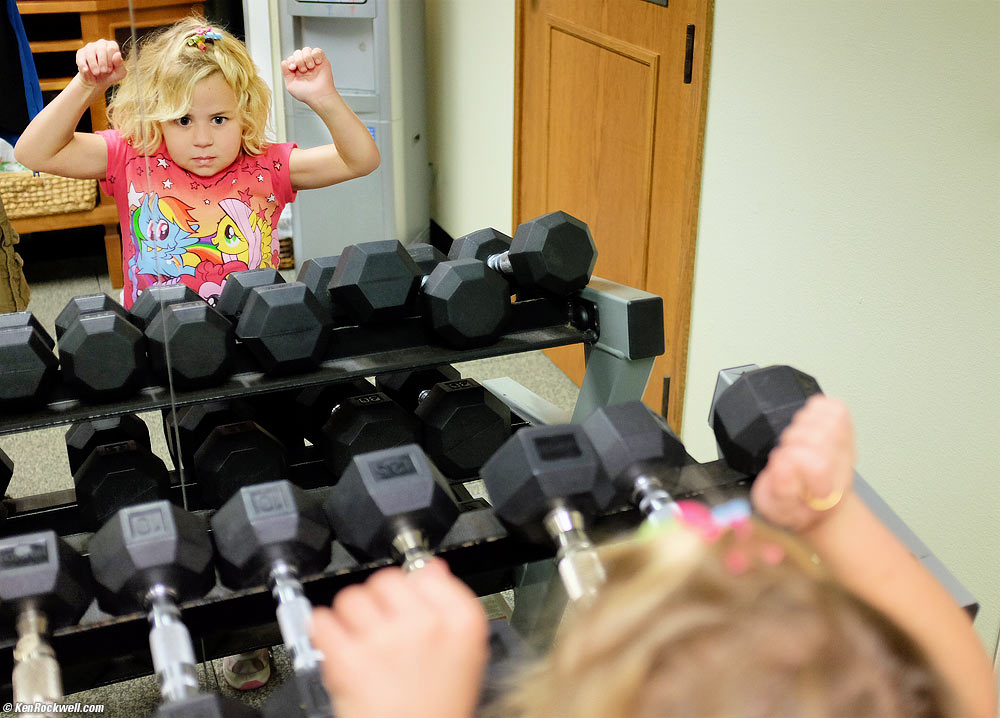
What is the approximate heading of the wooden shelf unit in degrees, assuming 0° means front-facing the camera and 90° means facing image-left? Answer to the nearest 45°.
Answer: approximately 0°

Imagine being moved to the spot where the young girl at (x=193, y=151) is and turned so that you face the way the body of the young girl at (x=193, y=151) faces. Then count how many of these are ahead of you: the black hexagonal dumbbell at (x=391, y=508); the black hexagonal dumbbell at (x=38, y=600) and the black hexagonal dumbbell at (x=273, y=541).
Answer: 3

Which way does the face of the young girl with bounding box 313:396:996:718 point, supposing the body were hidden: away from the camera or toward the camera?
away from the camera

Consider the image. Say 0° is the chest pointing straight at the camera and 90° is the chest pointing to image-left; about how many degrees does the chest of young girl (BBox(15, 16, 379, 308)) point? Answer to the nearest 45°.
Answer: approximately 0°

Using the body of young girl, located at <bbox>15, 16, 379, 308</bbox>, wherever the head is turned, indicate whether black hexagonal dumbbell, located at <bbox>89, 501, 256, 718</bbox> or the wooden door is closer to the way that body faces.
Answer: the black hexagonal dumbbell
